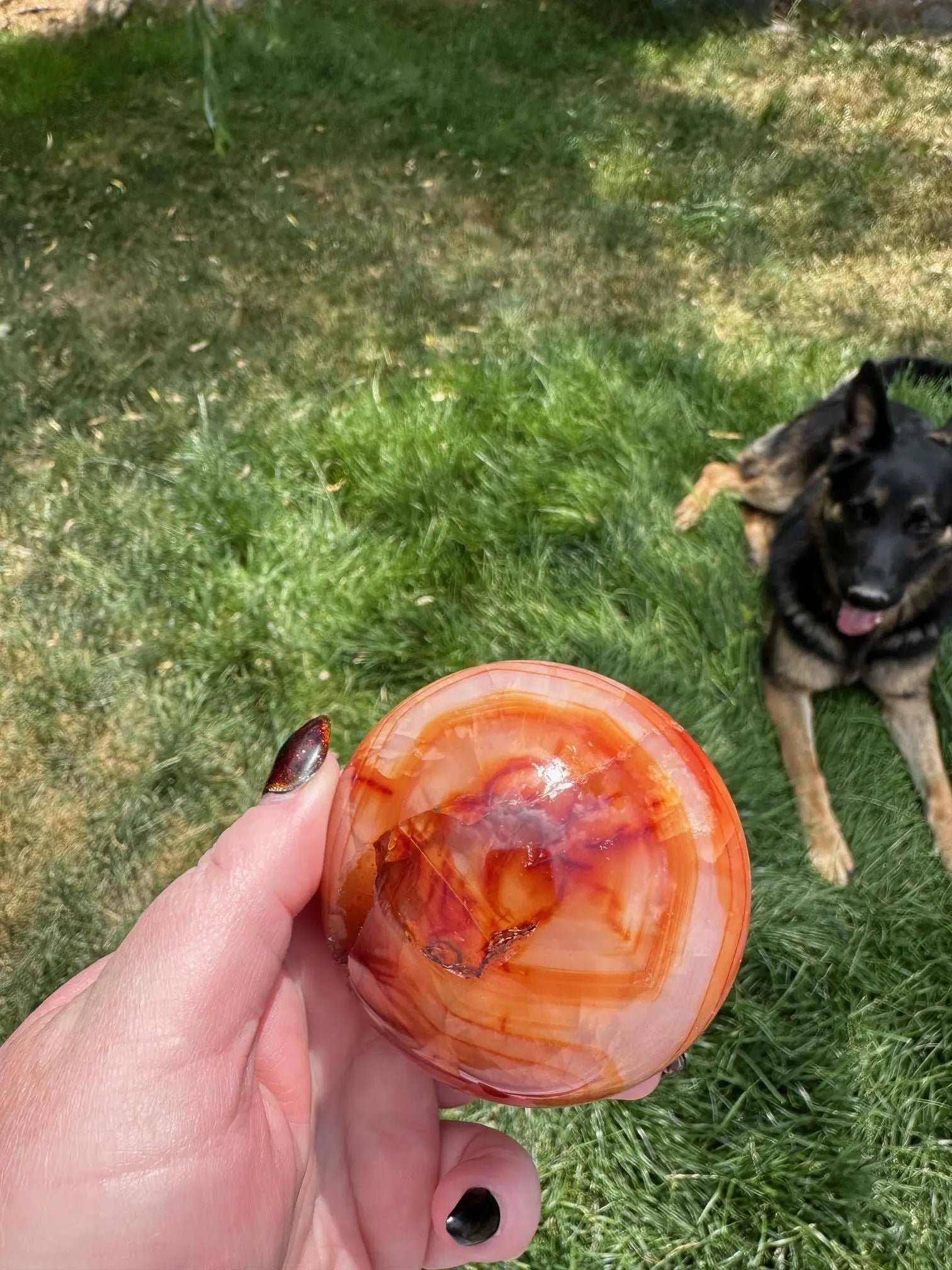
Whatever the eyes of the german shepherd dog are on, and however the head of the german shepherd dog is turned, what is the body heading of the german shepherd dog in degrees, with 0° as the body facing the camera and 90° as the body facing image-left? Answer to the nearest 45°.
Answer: approximately 0°
